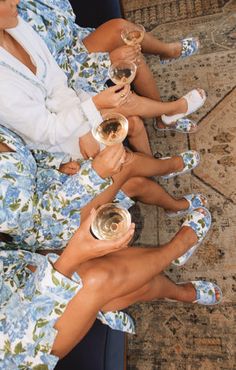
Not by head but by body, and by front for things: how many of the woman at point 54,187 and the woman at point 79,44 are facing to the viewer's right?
2

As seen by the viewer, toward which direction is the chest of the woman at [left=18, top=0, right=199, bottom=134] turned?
to the viewer's right

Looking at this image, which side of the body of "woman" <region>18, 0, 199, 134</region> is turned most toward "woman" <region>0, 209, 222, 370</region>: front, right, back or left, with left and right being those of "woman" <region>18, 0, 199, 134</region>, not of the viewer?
right

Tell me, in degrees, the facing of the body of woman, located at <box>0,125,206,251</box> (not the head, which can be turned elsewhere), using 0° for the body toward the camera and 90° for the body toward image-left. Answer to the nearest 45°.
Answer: approximately 270°
